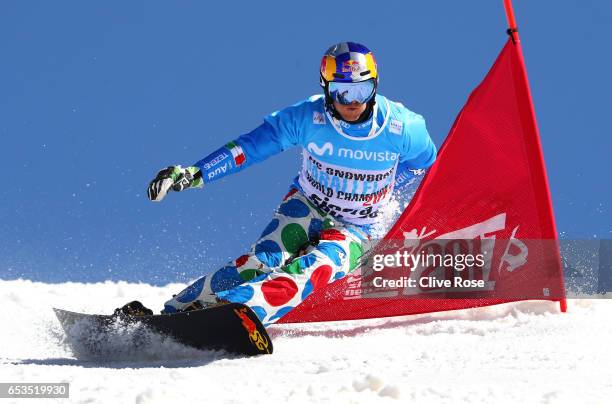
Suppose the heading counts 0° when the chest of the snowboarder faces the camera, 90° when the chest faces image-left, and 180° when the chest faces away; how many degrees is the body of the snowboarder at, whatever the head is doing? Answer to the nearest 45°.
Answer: approximately 0°

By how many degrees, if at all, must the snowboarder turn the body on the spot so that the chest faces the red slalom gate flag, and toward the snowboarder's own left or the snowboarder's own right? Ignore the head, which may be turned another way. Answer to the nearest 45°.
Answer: approximately 90° to the snowboarder's own left
